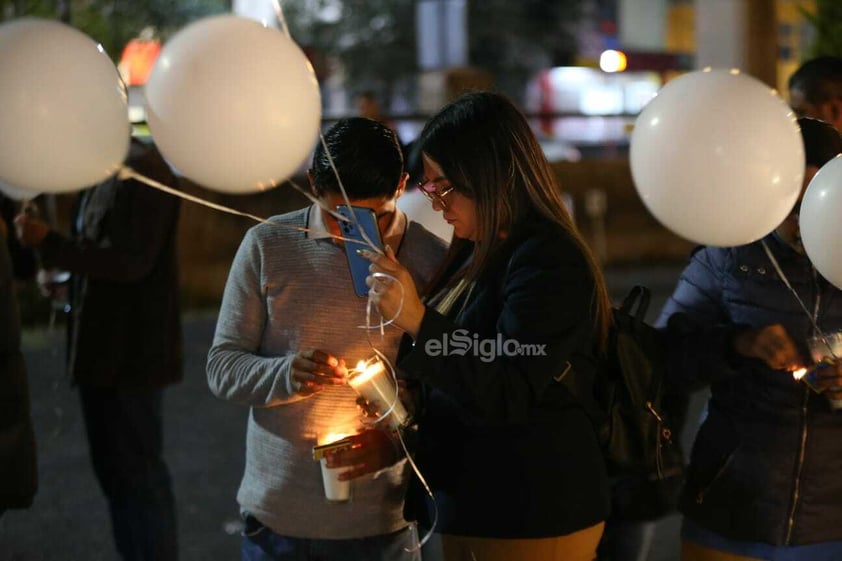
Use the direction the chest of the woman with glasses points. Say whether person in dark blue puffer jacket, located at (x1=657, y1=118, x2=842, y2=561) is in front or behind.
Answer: behind

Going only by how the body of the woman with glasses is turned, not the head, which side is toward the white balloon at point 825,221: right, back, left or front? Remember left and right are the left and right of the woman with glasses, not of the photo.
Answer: back

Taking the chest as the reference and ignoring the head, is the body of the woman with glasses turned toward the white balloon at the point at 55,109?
yes

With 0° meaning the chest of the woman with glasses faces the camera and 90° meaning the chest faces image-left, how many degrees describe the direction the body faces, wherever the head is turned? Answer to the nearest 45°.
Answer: approximately 90°
